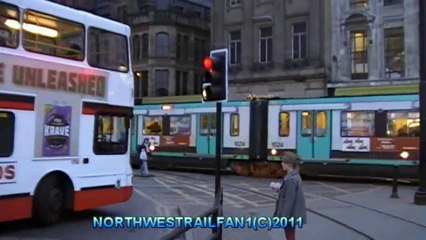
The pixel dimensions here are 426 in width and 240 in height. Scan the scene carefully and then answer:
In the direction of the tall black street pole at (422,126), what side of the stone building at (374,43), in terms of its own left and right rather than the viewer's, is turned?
front

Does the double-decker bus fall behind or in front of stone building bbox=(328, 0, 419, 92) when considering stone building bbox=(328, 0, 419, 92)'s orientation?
in front

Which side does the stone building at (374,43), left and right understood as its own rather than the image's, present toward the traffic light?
front

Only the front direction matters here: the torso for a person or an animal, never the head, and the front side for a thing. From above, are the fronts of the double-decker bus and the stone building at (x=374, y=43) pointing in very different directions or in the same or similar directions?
very different directions

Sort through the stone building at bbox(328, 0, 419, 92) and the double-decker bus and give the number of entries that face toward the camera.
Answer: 1

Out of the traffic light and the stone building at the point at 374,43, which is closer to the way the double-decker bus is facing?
the stone building

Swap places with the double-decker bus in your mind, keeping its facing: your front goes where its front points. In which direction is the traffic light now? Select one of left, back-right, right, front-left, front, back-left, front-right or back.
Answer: right
